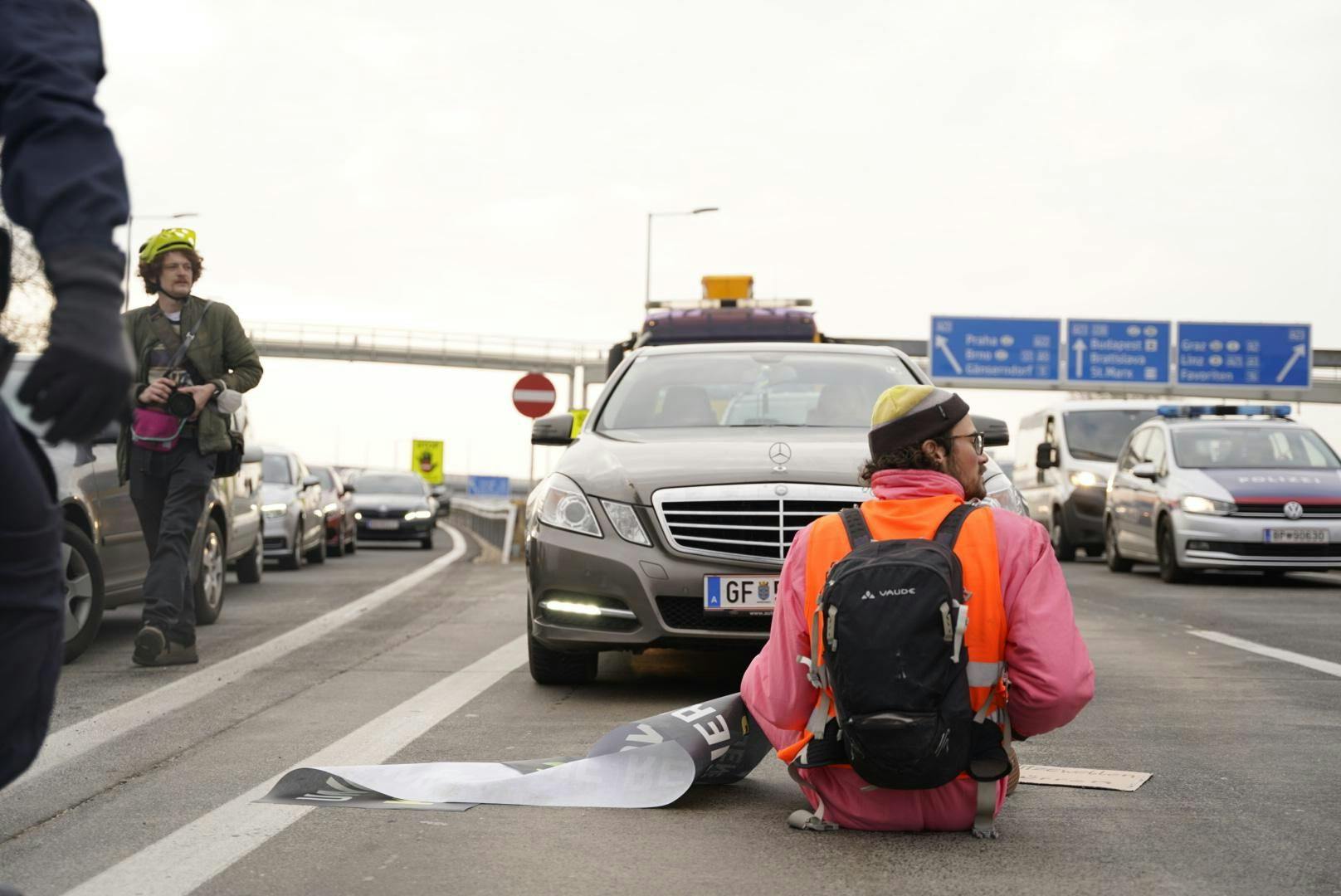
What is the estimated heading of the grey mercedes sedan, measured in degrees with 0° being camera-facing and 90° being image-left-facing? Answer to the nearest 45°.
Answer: approximately 0°

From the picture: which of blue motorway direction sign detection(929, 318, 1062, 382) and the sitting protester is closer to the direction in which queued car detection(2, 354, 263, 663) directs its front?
the sitting protester

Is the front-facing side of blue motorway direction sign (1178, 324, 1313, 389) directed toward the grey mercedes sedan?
yes

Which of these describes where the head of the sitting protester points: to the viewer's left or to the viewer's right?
to the viewer's right

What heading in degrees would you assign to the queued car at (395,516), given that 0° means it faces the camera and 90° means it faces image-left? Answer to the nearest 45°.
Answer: approximately 0°

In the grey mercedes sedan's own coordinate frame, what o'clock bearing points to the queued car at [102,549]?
The queued car is roughly at 4 o'clock from the grey mercedes sedan.

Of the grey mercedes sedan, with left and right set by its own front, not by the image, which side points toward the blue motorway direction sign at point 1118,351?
back

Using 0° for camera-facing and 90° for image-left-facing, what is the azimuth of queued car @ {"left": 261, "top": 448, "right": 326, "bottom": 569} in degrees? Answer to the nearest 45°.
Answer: approximately 45°

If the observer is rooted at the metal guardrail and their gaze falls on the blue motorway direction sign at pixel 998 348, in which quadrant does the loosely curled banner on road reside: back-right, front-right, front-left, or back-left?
back-right

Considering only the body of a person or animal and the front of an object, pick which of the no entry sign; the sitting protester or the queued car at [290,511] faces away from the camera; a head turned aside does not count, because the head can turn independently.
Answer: the sitting protester

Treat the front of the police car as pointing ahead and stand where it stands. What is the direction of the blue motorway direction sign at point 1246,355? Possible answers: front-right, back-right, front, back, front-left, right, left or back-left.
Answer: back-left
